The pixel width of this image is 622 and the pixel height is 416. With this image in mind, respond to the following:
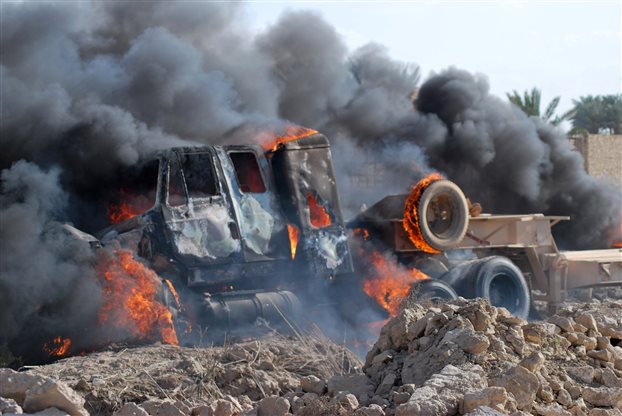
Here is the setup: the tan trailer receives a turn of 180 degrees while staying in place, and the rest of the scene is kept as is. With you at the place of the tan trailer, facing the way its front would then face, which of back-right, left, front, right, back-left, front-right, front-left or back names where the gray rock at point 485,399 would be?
right

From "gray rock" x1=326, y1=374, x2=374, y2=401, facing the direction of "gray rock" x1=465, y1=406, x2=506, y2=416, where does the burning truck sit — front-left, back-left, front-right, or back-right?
back-left

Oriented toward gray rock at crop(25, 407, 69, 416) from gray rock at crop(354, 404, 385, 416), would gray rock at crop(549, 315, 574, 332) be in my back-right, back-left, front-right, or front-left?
back-right

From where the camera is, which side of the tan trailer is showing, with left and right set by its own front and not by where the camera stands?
left

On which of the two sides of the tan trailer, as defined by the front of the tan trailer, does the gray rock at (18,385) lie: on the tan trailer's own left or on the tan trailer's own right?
on the tan trailer's own left

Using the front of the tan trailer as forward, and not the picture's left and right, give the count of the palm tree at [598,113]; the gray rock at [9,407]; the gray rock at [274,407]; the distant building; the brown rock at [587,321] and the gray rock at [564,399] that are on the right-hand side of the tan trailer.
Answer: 2

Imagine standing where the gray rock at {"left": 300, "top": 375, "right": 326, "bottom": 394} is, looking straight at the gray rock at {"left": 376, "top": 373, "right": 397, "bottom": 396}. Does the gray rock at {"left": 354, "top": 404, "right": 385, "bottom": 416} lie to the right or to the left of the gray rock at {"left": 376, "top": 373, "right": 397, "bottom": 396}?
right

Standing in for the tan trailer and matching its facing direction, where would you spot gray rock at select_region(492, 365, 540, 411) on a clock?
The gray rock is roughly at 9 o'clock from the tan trailer.

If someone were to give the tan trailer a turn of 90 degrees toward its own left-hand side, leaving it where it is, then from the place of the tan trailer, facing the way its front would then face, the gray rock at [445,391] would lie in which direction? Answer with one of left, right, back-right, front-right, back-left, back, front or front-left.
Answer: front

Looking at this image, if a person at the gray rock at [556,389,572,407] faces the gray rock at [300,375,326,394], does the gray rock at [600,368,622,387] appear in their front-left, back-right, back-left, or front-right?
back-right

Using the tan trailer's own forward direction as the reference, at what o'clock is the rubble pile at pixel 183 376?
The rubble pile is roughly at 10 o'clock from the tan trailer.

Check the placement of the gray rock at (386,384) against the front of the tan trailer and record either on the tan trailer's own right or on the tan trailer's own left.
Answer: on the tan trailer's own left

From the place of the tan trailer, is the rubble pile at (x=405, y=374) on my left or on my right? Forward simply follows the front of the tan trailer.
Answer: on my left

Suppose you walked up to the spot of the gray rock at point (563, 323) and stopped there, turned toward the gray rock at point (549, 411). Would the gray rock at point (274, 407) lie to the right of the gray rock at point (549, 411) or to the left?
right

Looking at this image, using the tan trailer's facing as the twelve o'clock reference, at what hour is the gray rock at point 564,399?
The gray rock is roughly at 9 o'clock from the tan trailer.

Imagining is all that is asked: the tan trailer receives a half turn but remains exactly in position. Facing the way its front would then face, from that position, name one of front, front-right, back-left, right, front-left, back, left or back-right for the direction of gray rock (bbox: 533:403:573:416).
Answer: right

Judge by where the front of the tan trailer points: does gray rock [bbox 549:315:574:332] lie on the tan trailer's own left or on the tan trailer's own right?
on the tan trailer's own left

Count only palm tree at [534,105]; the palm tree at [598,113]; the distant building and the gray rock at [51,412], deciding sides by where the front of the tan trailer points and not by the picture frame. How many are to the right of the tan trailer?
3
